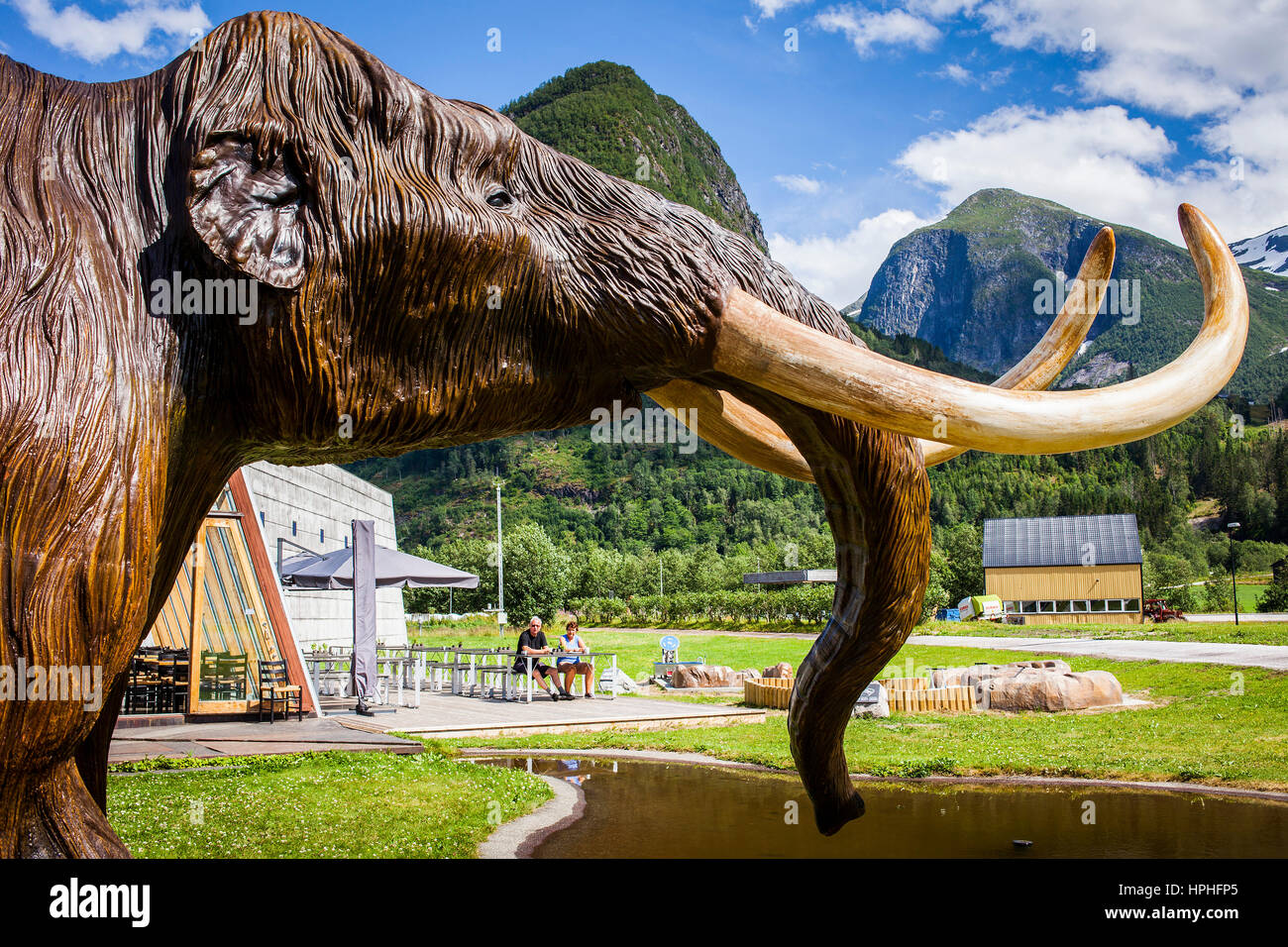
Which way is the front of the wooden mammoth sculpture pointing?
to the viewer's right
